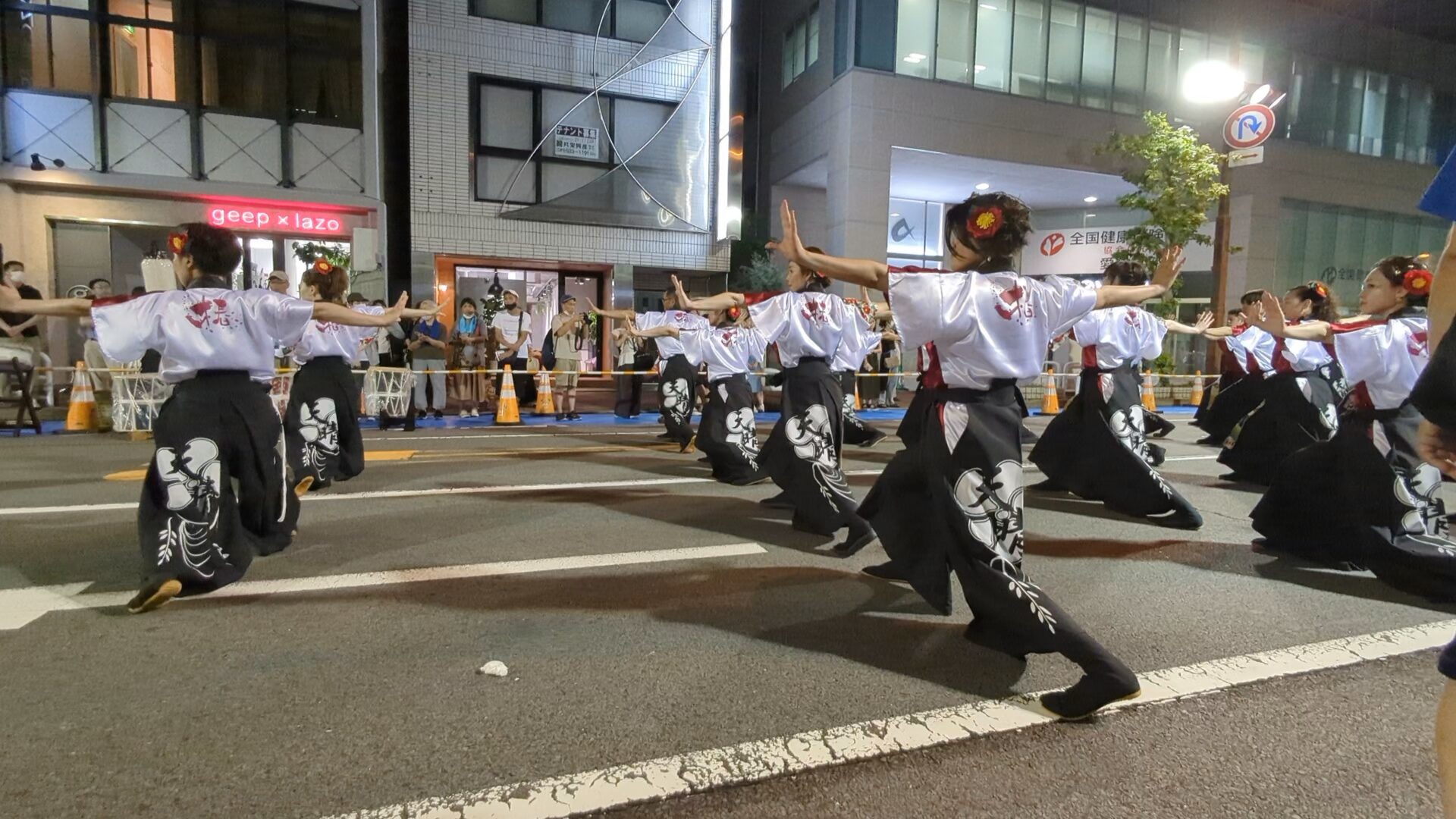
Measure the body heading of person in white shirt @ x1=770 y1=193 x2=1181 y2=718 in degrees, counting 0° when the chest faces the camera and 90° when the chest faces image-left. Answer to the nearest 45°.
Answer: approximately 135°

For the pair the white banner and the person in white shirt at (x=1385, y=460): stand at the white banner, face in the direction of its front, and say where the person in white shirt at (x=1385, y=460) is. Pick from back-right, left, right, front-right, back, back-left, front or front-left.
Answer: front

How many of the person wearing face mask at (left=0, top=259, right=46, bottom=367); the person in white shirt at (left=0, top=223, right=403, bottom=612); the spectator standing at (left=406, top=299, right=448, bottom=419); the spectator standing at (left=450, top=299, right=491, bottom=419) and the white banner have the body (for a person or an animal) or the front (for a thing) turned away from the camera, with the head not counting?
1

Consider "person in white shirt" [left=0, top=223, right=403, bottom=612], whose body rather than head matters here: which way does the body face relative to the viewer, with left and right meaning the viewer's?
facing away from the viewer

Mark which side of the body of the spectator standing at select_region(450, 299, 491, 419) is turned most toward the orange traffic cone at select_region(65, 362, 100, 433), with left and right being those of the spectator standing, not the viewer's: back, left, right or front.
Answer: right

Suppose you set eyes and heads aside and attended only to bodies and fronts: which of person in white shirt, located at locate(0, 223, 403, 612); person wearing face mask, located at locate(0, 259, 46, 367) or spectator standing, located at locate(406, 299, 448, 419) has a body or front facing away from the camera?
the person in white shirt

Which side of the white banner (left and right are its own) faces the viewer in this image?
front

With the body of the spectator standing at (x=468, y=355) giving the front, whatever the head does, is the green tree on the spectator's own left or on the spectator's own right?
on the spectator's own left

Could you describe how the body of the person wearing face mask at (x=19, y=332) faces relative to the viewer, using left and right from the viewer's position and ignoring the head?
facing the viewer

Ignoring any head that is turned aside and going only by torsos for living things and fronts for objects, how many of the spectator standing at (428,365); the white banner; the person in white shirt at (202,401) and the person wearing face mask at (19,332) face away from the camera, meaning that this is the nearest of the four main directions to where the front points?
1

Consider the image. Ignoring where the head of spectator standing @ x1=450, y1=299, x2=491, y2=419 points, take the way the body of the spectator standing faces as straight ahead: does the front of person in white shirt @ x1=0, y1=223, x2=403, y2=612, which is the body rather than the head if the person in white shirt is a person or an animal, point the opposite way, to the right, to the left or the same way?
the opposite way

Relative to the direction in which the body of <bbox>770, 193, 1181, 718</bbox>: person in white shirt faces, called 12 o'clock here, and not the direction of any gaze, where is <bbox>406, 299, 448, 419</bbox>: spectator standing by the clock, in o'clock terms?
The spectator standing is roughly at 12 o'clock from the person in white shirt.

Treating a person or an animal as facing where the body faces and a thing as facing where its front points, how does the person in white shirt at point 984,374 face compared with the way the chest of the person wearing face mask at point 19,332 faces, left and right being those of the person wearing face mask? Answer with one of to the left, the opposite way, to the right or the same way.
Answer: the opposite way

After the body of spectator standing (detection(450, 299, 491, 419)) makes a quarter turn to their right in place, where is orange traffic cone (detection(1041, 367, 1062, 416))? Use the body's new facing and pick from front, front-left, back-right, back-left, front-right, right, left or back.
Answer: back

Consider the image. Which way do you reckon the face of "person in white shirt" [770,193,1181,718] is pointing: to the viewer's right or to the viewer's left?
to the viewer's left

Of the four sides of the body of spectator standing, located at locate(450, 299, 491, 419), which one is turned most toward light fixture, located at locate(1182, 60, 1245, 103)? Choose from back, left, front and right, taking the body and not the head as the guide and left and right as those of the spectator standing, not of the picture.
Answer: left
